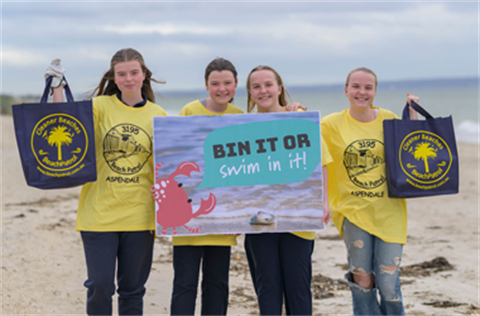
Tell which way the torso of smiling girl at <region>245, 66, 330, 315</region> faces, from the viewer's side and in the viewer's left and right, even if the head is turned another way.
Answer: facing the viewer

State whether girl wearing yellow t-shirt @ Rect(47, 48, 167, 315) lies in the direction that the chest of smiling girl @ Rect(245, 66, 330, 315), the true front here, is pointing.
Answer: no

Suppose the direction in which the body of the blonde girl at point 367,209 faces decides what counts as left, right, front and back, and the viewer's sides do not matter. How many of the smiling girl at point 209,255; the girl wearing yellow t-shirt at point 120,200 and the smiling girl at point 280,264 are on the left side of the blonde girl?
0

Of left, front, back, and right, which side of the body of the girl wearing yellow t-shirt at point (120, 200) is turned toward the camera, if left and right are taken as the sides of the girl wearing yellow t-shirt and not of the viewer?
front

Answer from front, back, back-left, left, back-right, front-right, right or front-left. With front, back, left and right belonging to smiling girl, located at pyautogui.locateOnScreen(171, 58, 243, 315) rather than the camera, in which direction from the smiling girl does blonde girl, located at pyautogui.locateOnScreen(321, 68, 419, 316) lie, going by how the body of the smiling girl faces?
left

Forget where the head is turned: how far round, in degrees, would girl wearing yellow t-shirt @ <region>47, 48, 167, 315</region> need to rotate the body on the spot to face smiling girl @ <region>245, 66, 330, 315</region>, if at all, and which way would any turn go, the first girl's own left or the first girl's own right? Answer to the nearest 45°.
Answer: approximately 90° to the first girl's own left

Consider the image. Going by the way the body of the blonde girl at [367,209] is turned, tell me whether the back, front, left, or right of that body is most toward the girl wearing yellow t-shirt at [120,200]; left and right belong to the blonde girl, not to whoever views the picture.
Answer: right

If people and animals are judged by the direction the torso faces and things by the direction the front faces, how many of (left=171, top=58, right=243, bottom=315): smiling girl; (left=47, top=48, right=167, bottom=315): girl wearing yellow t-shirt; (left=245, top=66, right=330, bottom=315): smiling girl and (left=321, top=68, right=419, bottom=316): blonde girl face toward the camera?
4

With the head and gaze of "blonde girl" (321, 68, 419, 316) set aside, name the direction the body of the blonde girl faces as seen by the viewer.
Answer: toward the camera

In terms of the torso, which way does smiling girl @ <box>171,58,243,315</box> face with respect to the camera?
toward the camera

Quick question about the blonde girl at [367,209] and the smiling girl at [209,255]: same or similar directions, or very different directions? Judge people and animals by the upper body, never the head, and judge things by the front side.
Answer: same or similar directions
